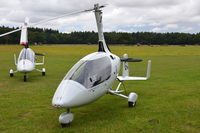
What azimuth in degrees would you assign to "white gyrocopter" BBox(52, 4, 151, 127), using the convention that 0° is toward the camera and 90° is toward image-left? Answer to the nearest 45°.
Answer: approximately 45°
